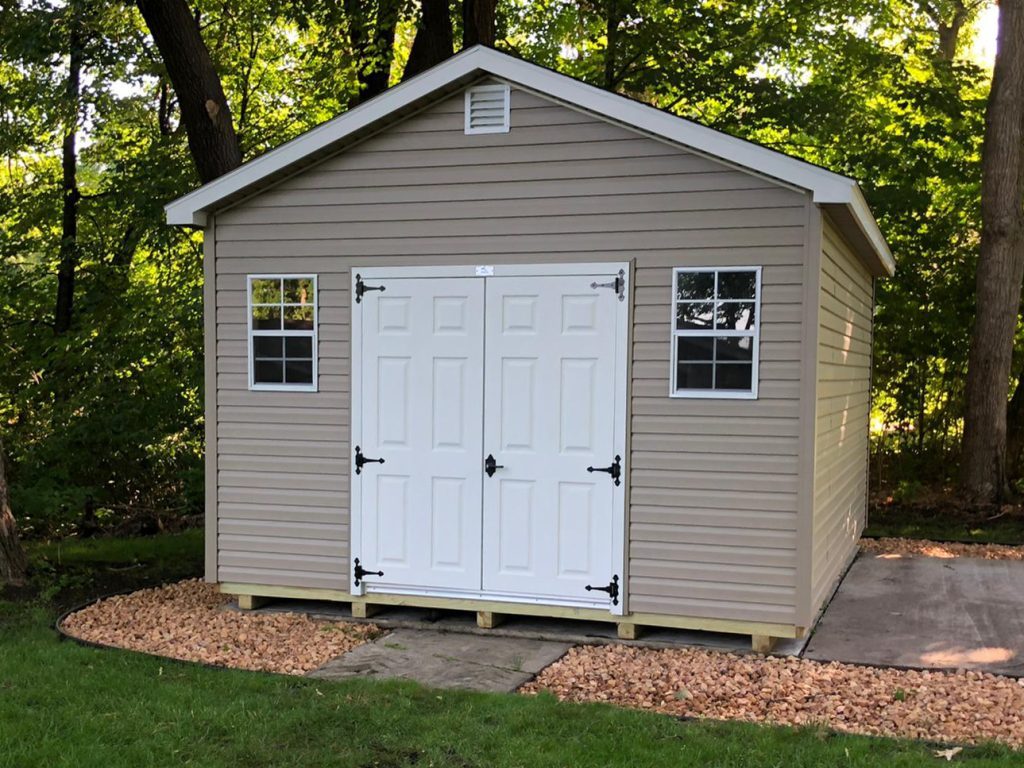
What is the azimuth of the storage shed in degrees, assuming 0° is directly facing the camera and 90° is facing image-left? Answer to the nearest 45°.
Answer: approximately 0°
